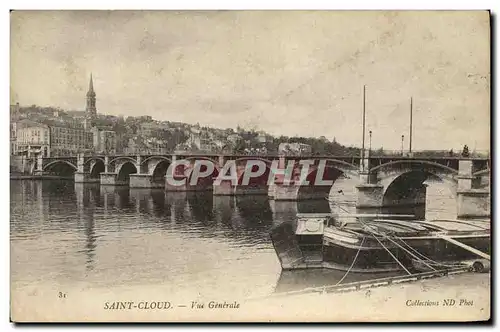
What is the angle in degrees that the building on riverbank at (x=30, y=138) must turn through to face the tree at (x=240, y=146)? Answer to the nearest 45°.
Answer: approximately 90° to its left

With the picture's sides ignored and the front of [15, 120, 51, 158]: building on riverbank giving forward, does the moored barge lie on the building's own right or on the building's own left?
on the building's own left

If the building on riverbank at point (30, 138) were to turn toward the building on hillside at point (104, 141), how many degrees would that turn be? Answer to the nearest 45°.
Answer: approximately 135° to its left

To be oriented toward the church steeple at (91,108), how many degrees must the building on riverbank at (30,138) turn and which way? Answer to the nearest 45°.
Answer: approximately 90° to its left

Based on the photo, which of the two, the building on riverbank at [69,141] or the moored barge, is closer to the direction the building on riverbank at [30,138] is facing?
the moored barge

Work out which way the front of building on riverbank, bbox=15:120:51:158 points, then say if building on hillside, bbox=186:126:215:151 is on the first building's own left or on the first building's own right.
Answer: on the first building's own left
